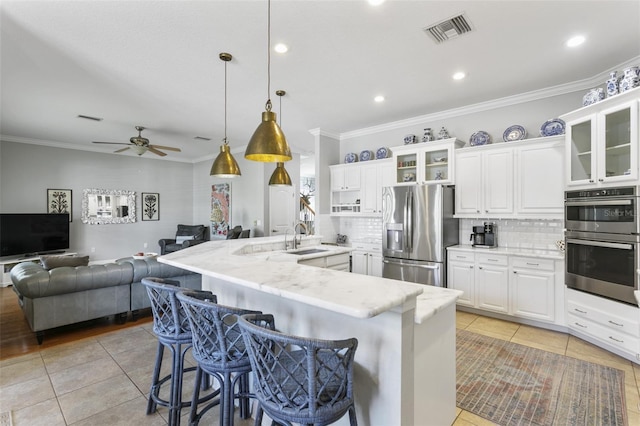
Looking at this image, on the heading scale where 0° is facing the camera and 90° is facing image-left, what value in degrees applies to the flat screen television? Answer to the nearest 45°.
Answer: approximately 315°

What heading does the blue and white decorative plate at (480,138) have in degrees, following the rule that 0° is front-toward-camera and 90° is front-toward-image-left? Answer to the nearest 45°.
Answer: approximately 0°

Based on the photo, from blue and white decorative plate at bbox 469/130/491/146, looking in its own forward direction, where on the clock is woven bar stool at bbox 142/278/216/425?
The woven bar stool is roughly at 1 o'clock from the blue and white decorative plate.

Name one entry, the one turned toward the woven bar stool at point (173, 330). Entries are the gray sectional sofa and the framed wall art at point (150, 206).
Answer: the framed wall art

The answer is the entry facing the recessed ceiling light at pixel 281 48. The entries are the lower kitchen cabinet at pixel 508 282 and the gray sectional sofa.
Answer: the lower kitchen cabinet

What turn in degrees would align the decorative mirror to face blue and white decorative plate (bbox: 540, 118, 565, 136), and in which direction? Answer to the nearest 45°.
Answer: approximately 45° to its left

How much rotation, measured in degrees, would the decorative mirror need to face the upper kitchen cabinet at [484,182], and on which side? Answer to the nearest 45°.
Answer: approximately 45° to its left

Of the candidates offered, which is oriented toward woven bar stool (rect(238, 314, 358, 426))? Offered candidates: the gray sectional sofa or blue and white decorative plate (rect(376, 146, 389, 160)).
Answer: the blue and white decorative plate
